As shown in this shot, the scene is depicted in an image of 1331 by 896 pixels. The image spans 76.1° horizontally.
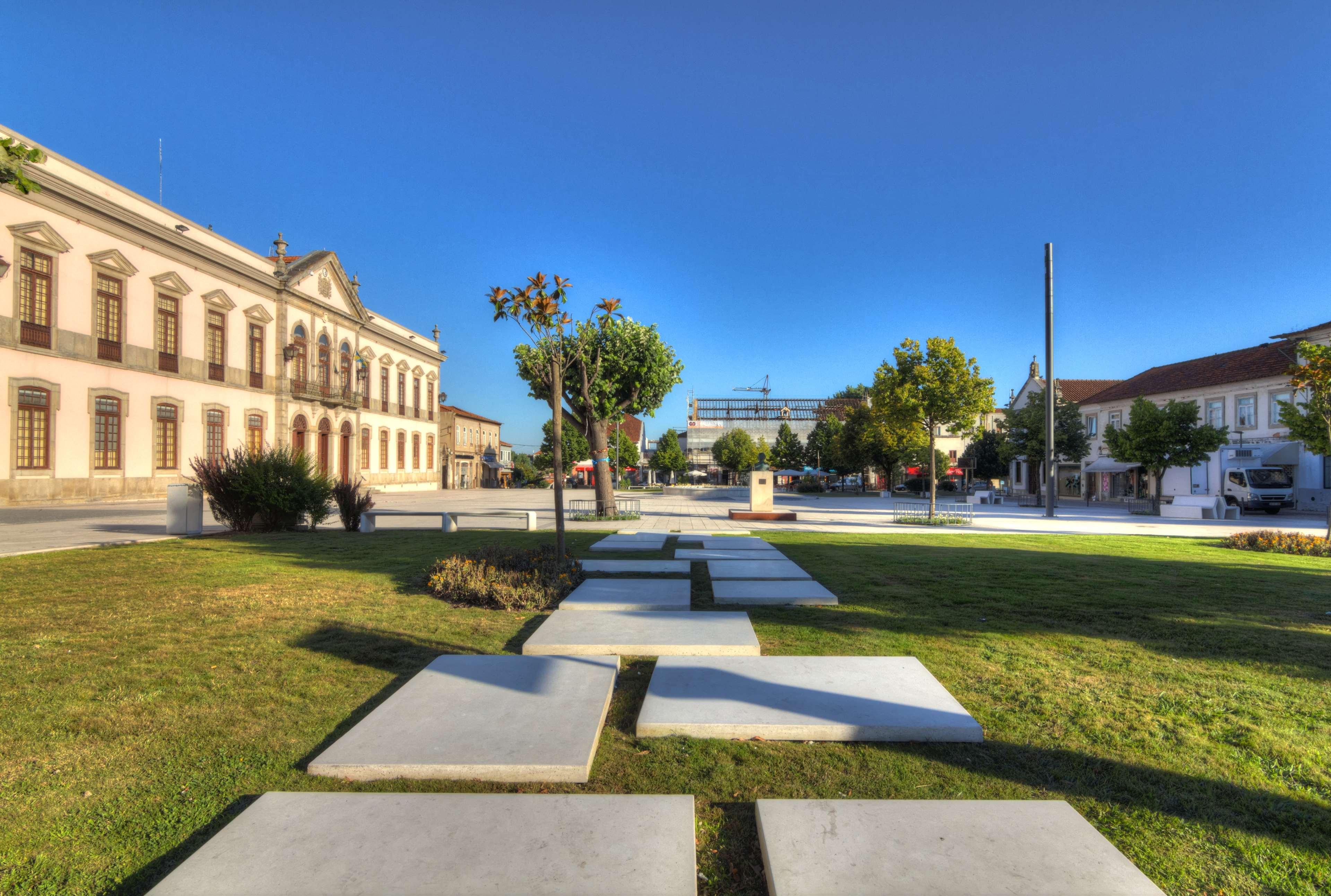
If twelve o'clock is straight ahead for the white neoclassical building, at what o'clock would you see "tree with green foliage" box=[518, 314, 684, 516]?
The tree with green foliage is roughly at 12 o'clock from the white neoclassical building.

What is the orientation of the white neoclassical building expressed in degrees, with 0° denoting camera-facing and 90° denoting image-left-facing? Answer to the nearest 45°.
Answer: approximately 315°

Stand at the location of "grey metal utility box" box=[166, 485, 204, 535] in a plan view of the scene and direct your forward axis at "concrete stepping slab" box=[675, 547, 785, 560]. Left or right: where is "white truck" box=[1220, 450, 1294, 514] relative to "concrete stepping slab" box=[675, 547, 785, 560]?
left

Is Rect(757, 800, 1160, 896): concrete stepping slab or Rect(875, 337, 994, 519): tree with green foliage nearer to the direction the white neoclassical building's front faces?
the tree with green foliage

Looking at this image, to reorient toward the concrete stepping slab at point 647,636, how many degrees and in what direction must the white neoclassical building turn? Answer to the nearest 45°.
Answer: approximately 45° to its right

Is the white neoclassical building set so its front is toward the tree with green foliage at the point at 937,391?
yes

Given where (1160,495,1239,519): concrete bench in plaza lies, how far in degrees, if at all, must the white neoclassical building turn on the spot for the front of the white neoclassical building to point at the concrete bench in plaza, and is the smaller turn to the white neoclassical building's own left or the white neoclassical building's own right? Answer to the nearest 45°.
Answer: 0° — it already faces it

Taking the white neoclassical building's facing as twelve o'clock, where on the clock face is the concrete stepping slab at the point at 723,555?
The concrete stepping slab is roughly at 1 o'clock from the white neoclassical building.

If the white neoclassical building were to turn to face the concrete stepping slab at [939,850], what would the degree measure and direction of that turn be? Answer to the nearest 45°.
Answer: approximately 45° to its right

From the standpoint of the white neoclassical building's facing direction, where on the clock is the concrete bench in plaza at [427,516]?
The concrete bench in plaza is roughly at 1 o'clock from the white neoclassical building.

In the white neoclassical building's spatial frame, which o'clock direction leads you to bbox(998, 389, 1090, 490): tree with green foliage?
The tree with green foliage is roughly at 11 o'clock from the white neoclassical building.

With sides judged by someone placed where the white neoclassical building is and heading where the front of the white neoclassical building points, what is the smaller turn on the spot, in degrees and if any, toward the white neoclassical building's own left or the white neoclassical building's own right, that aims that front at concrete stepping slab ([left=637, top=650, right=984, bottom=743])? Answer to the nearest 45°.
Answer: approximately 45° to the white neoclassical building's own right

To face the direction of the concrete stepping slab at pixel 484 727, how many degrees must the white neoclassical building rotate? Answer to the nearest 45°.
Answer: approximately 45° to its right

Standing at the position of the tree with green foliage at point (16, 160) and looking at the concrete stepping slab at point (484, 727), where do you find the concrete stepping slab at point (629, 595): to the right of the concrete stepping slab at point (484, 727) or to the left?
left
